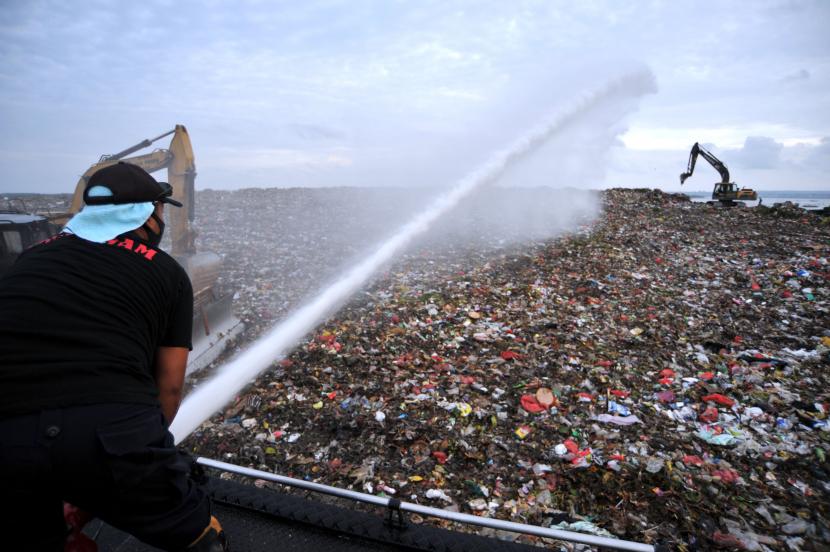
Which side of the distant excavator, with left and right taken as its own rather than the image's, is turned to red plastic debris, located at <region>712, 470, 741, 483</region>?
left

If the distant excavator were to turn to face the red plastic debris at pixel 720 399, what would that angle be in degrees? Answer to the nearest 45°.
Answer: approximately 90° to its left

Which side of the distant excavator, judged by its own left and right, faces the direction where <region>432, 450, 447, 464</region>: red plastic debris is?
left

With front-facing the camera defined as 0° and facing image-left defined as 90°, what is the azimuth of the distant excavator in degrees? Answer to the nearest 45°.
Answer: approximately 90°
